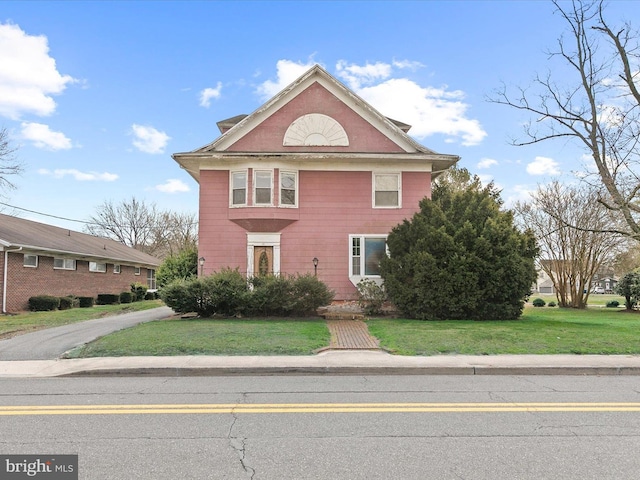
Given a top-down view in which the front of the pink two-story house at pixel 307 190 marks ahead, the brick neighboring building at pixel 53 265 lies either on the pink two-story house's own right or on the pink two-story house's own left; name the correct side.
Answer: on the pink two-story house's own right

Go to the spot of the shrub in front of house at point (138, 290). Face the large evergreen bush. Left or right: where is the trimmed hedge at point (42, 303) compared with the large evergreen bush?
right

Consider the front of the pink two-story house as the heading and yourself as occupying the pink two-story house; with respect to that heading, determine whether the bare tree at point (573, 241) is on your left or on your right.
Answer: on your left

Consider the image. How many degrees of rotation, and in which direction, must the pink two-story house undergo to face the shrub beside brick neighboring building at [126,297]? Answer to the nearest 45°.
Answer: approximately 135° to its right

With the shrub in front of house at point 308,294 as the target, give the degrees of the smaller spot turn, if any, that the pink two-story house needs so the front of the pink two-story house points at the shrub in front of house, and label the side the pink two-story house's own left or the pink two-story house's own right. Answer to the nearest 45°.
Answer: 0° — it already faces it

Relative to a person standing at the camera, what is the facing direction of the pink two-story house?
facing the viewer

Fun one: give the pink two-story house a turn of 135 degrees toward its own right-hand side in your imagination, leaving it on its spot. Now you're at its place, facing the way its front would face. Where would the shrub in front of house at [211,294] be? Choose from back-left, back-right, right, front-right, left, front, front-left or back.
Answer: left

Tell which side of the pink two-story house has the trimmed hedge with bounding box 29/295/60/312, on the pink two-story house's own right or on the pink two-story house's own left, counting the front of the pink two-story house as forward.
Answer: on the pink two-story house's own right
